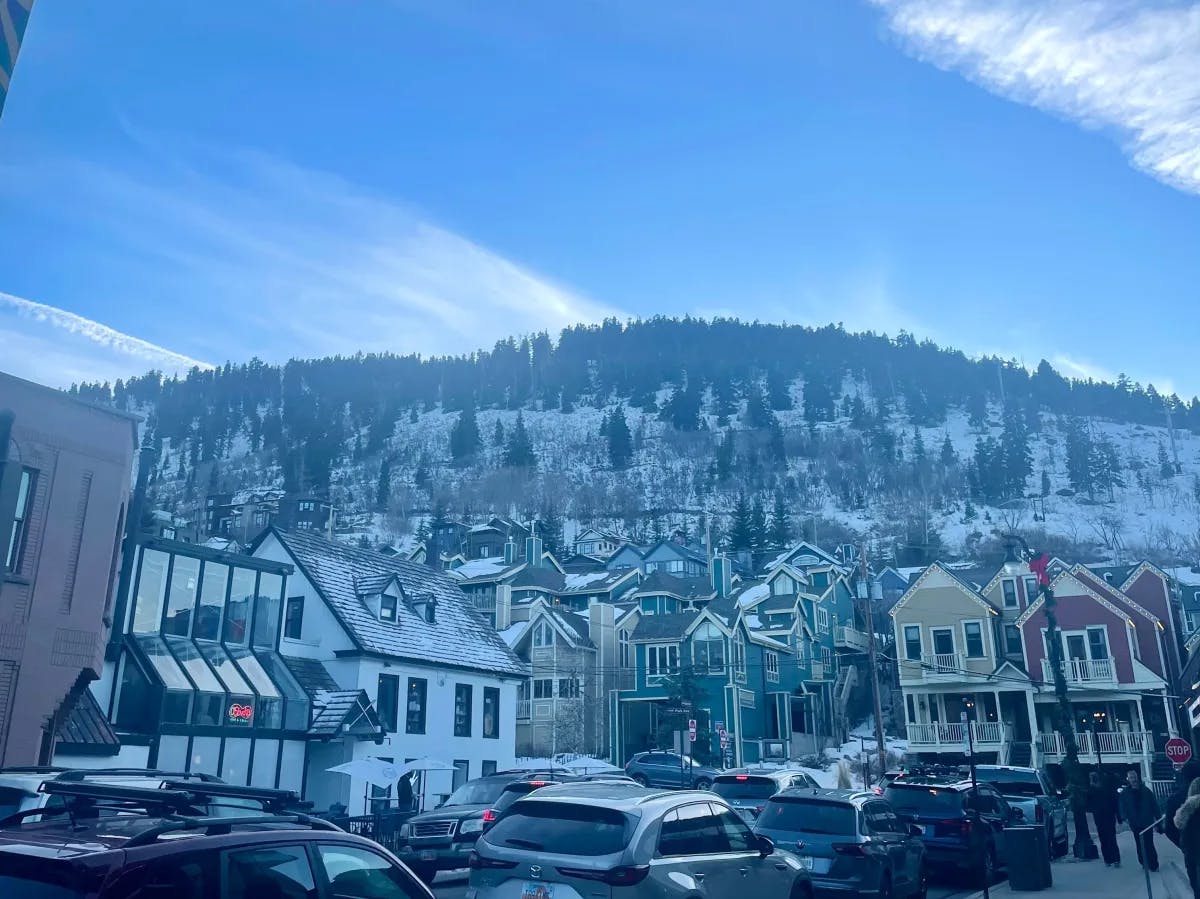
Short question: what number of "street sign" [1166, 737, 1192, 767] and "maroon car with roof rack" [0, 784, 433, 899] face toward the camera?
1

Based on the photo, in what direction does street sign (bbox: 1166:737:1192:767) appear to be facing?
toward the camera

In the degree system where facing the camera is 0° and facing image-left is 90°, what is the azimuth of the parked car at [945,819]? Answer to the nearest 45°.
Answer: approximately 225°

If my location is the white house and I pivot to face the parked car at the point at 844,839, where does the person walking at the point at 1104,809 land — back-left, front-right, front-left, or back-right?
front-left

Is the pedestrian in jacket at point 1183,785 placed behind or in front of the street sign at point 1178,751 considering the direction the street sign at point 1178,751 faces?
in front

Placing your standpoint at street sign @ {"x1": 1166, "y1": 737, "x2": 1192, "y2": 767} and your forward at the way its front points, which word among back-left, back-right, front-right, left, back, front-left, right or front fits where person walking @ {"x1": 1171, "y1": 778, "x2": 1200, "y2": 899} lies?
front

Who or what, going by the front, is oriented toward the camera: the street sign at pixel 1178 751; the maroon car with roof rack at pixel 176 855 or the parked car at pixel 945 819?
the street sign

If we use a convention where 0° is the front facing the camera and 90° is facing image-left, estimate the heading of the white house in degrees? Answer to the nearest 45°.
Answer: approximately 315°

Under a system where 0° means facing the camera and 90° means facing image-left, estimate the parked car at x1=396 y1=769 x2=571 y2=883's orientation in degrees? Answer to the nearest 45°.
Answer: approximately 45°

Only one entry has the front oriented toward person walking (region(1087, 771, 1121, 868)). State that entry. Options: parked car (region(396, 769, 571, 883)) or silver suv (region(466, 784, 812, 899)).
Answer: the silver suv

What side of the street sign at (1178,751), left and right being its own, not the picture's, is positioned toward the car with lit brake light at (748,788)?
right

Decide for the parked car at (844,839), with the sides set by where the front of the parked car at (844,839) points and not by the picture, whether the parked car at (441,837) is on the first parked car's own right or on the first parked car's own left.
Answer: on the first parked car's own left

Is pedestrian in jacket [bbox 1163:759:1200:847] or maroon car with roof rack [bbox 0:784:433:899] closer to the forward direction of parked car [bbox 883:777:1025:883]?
the pedestrian in jacket

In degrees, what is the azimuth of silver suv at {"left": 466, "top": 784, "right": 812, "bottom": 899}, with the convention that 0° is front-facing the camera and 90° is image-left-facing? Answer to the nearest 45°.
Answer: approximately 225°

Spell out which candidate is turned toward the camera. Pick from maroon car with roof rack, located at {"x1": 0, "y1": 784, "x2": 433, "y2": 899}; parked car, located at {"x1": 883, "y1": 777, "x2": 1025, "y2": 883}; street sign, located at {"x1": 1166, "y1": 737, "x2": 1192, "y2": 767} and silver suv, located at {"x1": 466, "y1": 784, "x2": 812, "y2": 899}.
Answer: the street sign

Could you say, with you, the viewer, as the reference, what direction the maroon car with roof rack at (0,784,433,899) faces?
facing away from the viewer and to the right of the viewer

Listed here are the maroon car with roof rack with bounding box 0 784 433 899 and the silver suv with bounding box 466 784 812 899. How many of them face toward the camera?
0

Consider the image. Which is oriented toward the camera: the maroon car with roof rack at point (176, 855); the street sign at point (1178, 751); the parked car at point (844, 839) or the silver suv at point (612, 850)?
the street sign
